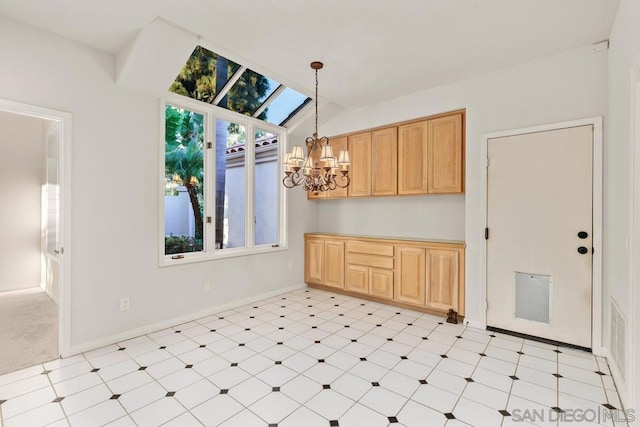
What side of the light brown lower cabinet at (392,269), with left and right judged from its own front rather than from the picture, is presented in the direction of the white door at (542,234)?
left

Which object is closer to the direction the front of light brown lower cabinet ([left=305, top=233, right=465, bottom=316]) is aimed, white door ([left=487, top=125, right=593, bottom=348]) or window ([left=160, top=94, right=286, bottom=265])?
the window

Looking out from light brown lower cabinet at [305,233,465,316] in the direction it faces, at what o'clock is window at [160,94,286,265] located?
The window is roughly at 1 o'clock from the light brown lower cabinet.

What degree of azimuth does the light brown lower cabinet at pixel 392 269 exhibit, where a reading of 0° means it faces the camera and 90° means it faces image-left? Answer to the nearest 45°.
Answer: approximately 45°
